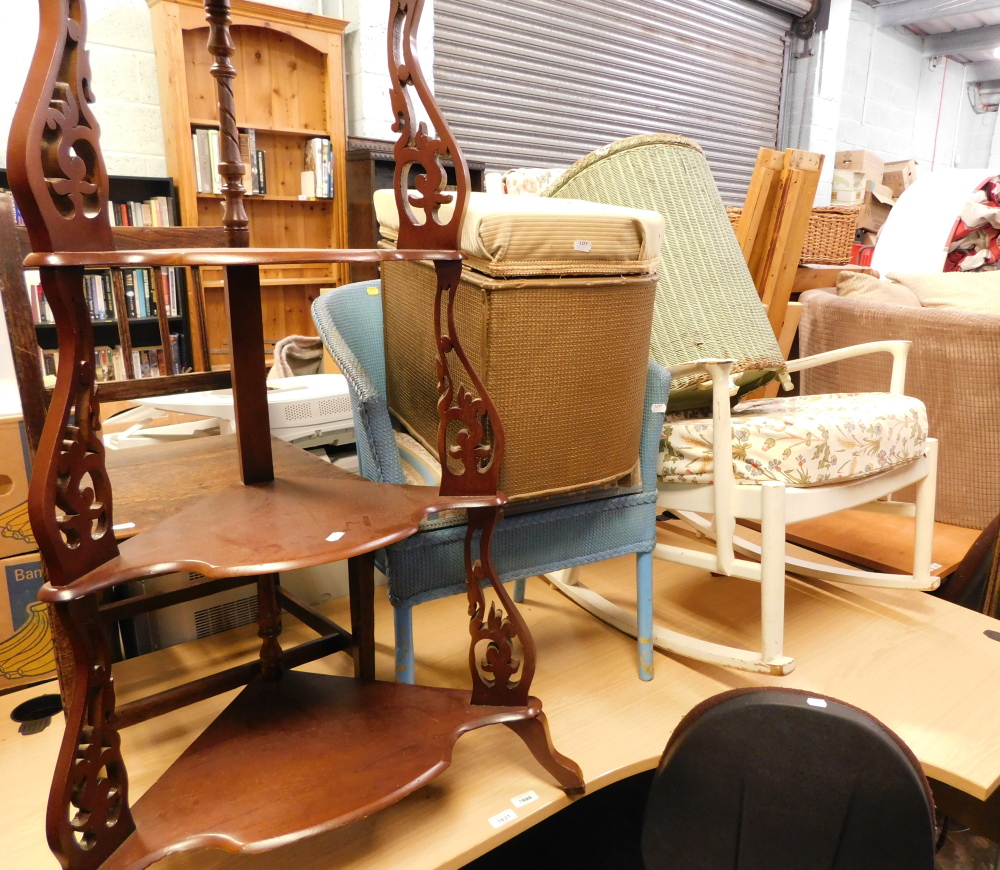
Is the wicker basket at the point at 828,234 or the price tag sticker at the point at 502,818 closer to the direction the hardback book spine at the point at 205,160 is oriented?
the price tag sticker

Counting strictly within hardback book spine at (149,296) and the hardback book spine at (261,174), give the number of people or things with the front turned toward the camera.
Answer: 2

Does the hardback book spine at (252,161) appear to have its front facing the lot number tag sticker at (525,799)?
yes

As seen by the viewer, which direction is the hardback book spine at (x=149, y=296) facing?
toward the camera

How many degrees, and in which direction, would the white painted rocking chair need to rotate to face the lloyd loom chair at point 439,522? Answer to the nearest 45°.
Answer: approximately 90° to its right

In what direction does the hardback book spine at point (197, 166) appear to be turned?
toward the camera

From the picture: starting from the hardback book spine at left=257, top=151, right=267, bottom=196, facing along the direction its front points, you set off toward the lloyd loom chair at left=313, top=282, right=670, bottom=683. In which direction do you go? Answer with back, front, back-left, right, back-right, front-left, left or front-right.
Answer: front

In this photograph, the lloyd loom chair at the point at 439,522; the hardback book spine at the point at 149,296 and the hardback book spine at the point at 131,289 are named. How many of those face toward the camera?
3

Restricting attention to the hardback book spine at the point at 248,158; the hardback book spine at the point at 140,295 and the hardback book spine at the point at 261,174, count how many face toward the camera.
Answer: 3
